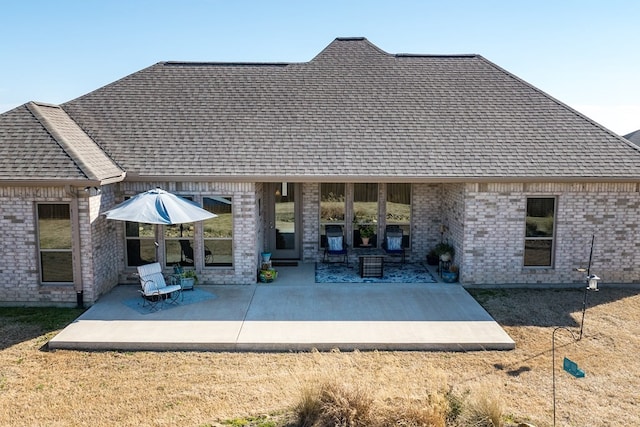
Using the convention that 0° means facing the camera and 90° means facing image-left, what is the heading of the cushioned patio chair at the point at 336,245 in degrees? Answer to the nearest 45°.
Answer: approximately 0°

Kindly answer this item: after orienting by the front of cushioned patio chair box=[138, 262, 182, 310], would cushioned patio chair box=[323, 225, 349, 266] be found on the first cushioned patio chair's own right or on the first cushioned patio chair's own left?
on the first cushioned patio chair's own left

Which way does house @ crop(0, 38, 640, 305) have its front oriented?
away from the camera

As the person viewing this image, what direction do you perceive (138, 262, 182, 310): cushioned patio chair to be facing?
facing the viewer and to the right of the viewer

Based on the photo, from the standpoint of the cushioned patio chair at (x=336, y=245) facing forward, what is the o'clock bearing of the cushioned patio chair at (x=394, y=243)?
the cushioned patio chair at (x=394, y=243) is roughly at 9 o'clock from the cushioned patio chair at (x=336, y=245).

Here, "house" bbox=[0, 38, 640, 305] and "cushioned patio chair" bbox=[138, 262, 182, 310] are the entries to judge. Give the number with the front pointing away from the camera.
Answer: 1

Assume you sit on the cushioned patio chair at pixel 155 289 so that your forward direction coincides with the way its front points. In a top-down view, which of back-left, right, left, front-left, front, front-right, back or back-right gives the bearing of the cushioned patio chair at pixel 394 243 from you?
front-left

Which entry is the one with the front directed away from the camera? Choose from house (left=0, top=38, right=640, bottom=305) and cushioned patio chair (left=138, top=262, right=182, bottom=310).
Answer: the house

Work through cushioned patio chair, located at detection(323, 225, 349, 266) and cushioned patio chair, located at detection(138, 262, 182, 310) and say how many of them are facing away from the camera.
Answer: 0

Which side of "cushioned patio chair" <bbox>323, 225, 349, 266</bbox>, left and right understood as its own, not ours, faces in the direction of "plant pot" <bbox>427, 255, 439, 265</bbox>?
left

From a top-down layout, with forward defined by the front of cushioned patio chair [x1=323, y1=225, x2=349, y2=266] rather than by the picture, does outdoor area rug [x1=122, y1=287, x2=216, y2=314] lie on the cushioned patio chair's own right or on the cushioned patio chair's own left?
on the cushioned patio chair's own right
